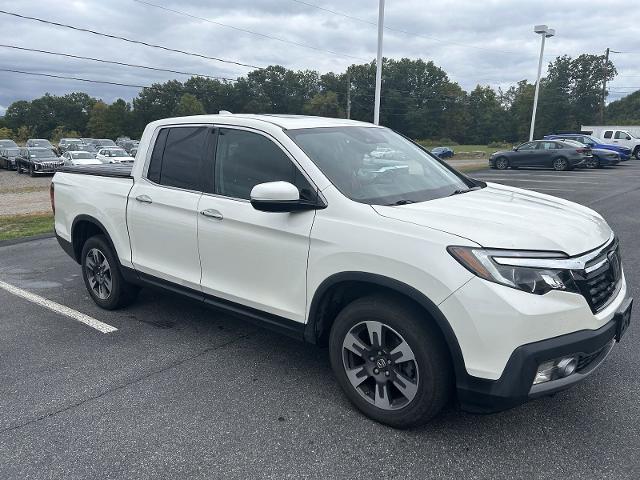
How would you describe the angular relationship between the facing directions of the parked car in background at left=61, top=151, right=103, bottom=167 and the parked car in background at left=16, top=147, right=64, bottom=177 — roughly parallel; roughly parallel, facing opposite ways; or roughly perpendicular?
roughly parallel

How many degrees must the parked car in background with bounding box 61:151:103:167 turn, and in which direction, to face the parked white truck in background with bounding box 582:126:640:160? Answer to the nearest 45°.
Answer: approximately 45° to its left

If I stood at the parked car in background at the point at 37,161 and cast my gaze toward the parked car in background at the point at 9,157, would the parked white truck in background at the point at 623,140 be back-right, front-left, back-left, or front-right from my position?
back-right

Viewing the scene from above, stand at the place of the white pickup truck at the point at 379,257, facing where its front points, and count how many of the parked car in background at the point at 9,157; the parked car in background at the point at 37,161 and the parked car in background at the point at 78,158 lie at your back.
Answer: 3

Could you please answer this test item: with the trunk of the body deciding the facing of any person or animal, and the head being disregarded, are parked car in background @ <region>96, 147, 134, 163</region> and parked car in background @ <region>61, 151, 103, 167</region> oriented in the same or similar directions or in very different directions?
same or similar directions

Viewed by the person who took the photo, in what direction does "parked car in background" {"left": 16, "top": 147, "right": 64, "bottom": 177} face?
facing the viewer and to the right of the viewer

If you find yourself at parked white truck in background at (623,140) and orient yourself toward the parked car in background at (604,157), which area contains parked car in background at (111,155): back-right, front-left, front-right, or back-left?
front-right

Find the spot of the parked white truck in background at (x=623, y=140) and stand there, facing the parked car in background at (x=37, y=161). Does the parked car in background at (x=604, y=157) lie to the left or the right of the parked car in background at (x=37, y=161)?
left

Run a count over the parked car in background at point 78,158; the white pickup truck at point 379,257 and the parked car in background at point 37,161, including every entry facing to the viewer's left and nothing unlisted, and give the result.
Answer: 0

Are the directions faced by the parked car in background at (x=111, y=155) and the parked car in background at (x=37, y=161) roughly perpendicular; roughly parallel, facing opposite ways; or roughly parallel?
roughly parallel

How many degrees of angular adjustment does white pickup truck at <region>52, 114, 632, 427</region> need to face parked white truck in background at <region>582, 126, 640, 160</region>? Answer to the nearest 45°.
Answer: approximately 90° to its left

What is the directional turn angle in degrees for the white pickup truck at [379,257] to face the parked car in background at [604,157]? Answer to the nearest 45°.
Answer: approximately 90° to its left
